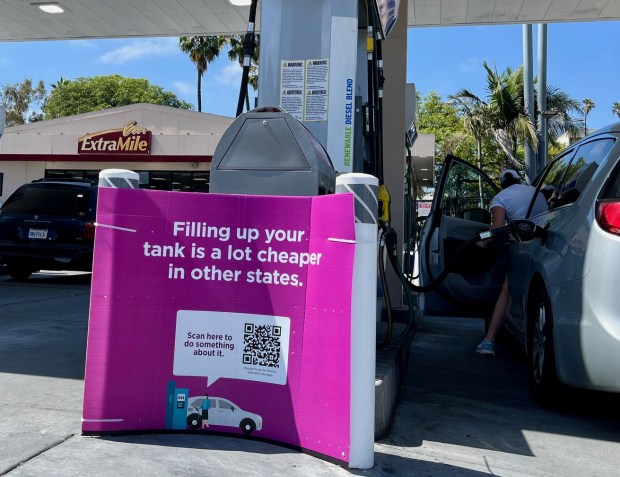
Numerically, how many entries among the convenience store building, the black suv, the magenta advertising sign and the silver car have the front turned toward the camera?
2

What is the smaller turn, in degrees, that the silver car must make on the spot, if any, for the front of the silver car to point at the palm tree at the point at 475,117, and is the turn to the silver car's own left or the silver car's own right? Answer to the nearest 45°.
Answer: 0° — it already faces it

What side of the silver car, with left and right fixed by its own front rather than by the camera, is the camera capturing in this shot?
back

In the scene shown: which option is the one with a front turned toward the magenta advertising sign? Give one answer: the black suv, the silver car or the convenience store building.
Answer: the convenience store building

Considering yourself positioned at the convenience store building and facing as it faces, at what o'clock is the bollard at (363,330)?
The bollard is roughly at 12 o'clock from the convenience store building.

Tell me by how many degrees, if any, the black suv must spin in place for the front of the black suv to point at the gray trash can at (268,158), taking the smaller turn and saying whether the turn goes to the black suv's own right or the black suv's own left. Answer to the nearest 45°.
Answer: approximately 180°

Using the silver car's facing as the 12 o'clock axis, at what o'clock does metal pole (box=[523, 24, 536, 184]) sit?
The metal pole is roughly at 12 o'clock from the silver car.

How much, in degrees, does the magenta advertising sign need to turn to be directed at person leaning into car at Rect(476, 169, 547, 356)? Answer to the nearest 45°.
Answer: approximately 135° to its left

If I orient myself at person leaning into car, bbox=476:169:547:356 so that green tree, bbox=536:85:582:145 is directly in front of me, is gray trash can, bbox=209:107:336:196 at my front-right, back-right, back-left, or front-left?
back-left

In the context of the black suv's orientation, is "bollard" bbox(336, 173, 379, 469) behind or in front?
behind

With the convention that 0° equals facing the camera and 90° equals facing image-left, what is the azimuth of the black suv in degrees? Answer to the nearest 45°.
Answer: approximately 180°

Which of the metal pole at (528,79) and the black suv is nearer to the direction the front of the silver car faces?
the metal pole
